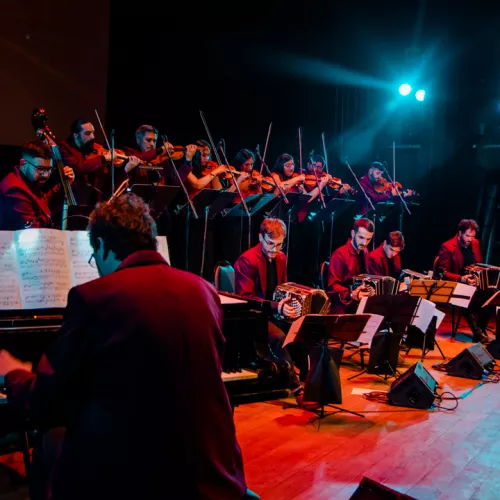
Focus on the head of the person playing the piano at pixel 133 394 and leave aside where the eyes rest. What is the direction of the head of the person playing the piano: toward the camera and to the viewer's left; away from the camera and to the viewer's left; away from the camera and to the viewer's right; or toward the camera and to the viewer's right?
away from the camera and to the viewer's left

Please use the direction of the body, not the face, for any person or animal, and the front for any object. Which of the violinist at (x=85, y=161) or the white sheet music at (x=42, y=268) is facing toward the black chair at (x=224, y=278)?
the violinist

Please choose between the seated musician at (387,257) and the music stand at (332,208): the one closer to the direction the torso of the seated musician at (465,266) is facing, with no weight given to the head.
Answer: the seated musician

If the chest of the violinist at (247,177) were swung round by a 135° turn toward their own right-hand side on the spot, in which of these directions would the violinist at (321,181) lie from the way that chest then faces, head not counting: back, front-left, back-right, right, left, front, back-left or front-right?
back-right

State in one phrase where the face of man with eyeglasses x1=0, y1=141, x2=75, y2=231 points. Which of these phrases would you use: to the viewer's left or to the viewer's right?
to the viewer's right

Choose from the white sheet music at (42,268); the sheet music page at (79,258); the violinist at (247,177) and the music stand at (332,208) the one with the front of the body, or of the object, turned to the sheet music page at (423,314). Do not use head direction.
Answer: the violinist

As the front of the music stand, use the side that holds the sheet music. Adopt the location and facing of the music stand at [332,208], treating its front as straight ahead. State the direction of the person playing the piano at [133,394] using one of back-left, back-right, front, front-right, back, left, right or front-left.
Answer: back-left
